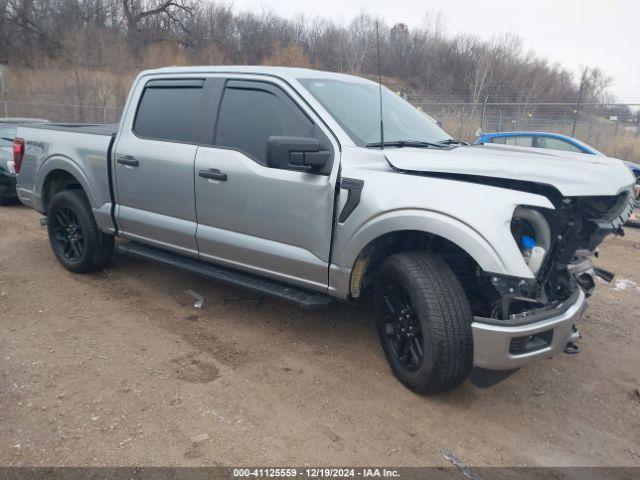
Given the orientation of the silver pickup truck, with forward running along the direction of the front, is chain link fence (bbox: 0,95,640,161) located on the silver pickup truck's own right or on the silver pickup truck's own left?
on the silver pickup truck's own left

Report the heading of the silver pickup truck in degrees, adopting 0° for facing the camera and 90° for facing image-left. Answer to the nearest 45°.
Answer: approximately 315°
